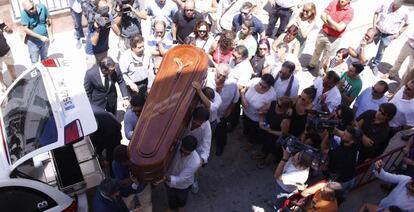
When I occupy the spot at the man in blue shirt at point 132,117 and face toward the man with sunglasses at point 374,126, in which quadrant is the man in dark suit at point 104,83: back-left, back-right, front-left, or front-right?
back-left

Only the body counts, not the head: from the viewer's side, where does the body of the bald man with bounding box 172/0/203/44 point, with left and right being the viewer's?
facing the viewer

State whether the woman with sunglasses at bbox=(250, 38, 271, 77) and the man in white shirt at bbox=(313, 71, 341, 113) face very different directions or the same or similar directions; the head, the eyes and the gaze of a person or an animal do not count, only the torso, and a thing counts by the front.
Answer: same or similar directions

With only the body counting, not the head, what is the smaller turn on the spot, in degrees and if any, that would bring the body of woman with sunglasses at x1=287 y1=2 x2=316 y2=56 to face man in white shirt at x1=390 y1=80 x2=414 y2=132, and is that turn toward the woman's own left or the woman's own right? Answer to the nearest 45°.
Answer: approximately 90° to the woman's own left

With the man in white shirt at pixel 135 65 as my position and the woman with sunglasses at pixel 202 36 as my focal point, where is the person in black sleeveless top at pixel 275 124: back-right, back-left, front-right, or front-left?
front-right

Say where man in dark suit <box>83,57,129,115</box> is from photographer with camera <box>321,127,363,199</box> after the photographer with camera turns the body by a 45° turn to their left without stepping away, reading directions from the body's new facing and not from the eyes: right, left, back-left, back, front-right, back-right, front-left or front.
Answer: front-right

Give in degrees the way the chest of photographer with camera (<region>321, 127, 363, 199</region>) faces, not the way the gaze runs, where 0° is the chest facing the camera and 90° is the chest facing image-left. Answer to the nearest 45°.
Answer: approximately 90°

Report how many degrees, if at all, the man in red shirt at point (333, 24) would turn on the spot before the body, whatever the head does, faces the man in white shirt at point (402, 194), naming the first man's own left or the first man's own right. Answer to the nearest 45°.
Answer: approximately 45° to the first man's own left

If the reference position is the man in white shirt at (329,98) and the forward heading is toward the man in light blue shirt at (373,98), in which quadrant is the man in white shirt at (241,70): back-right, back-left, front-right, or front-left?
back-left

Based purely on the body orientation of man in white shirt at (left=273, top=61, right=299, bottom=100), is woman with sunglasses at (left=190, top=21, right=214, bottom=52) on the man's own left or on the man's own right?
on the man's own right

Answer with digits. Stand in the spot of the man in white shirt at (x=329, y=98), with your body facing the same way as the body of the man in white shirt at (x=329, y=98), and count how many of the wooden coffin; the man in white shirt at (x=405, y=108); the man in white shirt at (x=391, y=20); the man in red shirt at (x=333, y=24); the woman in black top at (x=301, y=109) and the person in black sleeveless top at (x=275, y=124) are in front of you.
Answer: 3

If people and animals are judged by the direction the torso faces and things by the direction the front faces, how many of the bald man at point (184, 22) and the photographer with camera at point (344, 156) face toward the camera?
1

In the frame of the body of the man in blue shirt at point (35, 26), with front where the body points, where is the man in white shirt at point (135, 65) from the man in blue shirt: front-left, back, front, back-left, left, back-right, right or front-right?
front

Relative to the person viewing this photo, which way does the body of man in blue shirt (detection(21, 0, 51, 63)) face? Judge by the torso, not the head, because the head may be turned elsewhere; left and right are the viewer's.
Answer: facing the viewer and to the right of the viewer

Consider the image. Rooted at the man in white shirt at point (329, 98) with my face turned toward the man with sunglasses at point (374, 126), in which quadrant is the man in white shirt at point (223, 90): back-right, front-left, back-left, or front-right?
back-right

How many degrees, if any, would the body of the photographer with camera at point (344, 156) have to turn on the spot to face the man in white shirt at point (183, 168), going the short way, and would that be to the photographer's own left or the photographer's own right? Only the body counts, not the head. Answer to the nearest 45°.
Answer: approximately 45° to the photographer's own left

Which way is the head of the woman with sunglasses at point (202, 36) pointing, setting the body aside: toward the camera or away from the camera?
toward the camera
